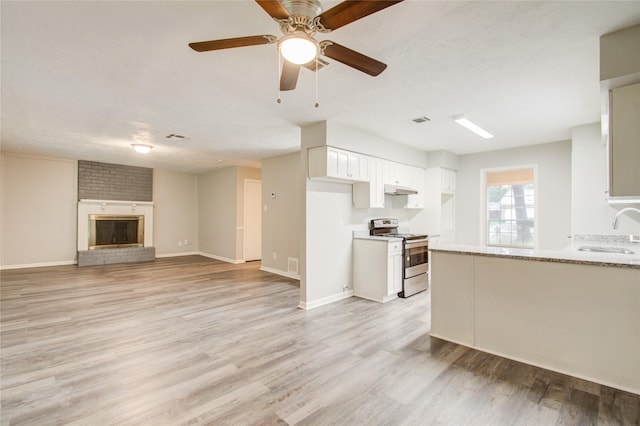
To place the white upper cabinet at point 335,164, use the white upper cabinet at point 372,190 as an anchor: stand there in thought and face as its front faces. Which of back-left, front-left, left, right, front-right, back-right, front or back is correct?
right

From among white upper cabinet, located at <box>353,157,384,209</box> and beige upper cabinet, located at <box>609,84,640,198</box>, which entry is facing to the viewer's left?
beige upper cabinet, located at <box>609,84,640,198</box>

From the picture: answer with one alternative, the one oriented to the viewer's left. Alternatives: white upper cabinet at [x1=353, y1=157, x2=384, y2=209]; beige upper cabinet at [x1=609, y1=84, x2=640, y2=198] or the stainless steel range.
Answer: beige upper cabinet at [x1=609, y1=84, x2=640, y2=198]

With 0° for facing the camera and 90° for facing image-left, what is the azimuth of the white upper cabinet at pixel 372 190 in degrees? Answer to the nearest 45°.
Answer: approximately 315°

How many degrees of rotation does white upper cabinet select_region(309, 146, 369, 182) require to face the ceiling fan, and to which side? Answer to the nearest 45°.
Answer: approximately 45° to its right

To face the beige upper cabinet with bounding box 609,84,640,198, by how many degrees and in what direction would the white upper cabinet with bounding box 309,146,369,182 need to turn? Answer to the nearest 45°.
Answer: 0° — it already faces it

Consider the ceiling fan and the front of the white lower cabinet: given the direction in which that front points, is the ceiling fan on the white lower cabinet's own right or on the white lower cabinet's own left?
on the white lower cabinet's own right

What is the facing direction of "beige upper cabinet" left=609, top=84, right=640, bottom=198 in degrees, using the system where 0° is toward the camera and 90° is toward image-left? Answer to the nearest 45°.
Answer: approximately 90°
